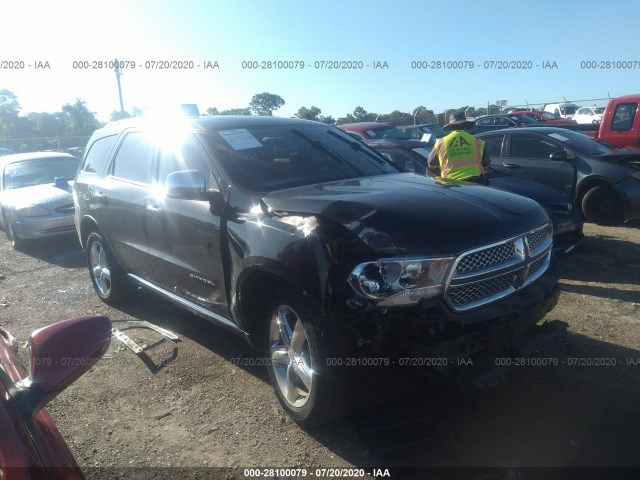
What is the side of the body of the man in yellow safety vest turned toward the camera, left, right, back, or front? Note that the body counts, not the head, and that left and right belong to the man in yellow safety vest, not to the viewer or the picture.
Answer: back

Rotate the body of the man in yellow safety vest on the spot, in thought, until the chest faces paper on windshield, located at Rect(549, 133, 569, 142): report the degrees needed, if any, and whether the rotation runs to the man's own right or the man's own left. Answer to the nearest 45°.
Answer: approximately 45° to the man's own right

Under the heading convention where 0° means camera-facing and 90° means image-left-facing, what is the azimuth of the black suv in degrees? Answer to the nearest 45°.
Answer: approximately 315°

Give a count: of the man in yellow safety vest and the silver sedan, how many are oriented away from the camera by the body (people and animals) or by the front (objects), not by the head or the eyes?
1

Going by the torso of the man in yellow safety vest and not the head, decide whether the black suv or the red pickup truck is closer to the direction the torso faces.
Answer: the red pickup truck

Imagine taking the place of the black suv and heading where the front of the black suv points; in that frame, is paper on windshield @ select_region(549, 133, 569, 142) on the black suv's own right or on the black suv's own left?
on the black suv's own left

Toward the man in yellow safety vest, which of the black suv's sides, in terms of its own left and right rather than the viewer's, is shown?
left
